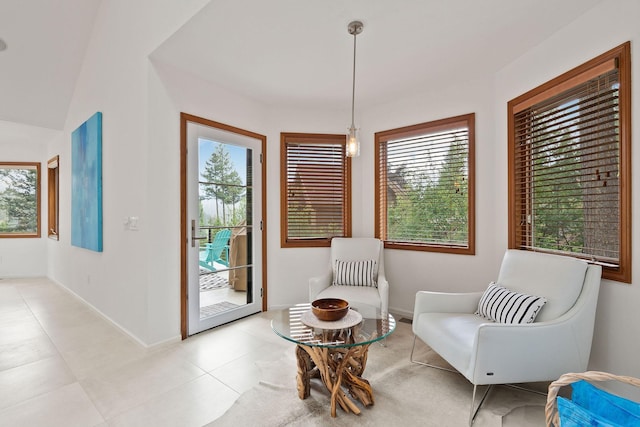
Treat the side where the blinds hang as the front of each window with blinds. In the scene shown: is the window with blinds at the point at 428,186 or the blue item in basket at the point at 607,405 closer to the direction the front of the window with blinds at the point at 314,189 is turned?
the blue item in basket

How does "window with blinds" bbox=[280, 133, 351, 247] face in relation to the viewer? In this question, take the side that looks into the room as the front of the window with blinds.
toward the camera

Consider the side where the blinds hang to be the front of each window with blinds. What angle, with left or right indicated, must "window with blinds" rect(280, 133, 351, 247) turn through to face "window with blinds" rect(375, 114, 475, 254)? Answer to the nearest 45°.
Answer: approximately 90° to its left

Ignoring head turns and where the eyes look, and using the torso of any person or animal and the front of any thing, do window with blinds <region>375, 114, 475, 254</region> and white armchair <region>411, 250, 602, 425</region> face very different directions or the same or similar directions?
same or similar directions

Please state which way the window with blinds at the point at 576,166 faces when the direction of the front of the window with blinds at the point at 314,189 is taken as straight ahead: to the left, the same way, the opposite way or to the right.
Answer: to the right

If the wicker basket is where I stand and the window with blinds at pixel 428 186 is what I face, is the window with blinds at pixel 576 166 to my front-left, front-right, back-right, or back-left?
front-right

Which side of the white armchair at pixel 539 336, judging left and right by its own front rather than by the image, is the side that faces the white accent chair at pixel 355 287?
right

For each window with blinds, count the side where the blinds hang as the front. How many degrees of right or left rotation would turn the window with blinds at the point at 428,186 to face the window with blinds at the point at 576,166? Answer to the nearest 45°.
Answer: approximately 90° to its left

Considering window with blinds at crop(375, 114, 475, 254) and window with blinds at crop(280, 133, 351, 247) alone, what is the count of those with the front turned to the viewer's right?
0

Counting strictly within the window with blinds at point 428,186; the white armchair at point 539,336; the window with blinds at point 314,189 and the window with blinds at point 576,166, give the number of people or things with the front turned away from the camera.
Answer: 0

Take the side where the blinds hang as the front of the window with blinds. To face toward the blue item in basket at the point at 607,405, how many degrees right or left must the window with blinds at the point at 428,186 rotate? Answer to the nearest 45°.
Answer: approximately 45° to its left

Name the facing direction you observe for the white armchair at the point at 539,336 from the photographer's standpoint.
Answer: facing the viewer and to the left of the viewer

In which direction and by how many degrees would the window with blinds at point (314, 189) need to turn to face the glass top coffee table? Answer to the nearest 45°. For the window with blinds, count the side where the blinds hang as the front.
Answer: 0° — it already faces it

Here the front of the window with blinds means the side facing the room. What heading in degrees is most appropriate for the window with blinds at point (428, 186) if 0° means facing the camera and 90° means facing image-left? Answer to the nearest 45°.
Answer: approximately 45°
